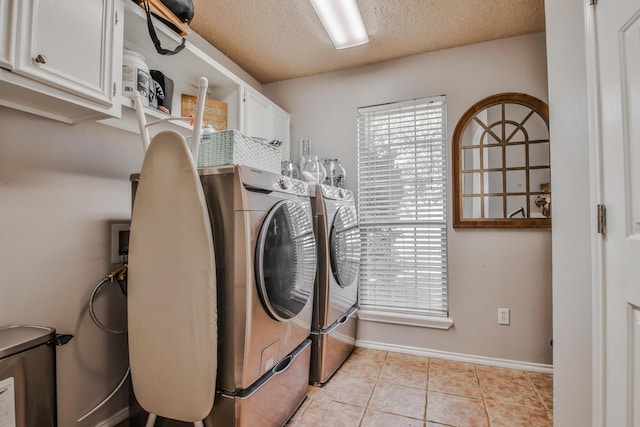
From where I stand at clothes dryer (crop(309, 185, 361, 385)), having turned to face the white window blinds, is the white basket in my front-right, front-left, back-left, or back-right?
back-right

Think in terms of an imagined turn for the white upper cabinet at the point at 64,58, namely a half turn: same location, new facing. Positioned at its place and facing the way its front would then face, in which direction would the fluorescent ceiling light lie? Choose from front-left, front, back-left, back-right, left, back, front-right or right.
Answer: back-right

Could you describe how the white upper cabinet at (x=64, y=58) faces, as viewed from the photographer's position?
facing the viewer and to the right of the viewer

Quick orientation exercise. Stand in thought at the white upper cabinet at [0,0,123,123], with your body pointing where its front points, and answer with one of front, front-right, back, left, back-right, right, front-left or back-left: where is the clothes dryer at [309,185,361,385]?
front-left

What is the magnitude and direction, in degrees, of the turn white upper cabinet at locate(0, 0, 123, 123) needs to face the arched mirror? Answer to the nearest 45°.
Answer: approximately 45° to its left

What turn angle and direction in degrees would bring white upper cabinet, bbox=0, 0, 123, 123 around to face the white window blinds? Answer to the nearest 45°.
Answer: approximately 45° to its left
